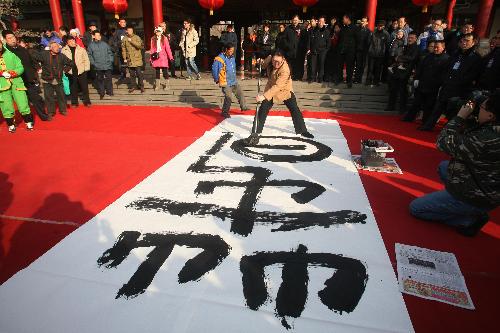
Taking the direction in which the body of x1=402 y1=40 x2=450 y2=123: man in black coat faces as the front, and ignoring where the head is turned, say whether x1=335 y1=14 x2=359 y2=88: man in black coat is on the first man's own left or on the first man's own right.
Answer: on the first man's own right

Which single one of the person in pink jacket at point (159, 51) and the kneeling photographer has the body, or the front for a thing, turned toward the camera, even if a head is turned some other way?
the person in pink jacket

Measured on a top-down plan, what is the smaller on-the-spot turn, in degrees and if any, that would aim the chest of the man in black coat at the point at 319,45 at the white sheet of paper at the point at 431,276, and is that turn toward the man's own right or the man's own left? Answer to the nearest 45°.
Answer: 0° — they already face it

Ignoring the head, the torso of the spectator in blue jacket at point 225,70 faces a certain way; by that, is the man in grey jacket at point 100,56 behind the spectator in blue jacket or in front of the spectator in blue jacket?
behind

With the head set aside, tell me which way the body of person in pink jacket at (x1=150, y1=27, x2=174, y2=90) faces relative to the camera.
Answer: toward the camera

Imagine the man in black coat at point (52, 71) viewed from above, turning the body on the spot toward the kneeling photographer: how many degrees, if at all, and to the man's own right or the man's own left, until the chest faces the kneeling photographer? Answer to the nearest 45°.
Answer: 0° — they already face them

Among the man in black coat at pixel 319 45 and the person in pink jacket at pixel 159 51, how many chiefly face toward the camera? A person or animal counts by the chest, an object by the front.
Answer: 2

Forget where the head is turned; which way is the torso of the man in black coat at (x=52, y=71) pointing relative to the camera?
toward the camera

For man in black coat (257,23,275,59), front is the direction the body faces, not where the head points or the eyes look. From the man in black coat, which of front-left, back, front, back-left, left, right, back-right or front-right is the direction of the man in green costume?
front-right

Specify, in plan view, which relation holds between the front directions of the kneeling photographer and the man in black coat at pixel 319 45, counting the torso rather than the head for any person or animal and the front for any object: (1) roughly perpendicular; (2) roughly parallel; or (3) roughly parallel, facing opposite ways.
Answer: roughly perpendicular

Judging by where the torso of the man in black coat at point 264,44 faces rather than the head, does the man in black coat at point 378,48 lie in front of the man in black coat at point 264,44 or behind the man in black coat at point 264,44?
in front

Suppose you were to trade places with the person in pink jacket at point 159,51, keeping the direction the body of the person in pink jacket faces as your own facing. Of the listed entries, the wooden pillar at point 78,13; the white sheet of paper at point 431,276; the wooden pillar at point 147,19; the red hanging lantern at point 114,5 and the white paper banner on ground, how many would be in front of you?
2

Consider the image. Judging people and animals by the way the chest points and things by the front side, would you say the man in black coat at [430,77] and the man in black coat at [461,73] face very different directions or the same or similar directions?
same or similar directions

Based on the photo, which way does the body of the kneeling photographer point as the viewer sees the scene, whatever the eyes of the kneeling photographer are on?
to the viewer's left

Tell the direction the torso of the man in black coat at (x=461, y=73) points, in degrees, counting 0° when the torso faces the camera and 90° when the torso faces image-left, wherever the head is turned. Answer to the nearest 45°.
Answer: approximately 45°

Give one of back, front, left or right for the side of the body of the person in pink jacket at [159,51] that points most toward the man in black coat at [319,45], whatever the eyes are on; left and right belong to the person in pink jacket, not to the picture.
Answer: left

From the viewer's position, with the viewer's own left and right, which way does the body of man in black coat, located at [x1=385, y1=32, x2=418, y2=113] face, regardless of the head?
facing the viewer and to the left of the viewer

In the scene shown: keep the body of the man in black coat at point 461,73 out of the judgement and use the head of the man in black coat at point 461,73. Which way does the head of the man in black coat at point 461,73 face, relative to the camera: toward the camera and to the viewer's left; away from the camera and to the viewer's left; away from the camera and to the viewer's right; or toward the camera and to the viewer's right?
toward the camera and to the viewer's left

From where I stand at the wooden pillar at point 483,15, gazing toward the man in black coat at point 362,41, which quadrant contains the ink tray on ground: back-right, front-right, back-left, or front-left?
front-left

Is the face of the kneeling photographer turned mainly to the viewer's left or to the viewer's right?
to the viewer's left

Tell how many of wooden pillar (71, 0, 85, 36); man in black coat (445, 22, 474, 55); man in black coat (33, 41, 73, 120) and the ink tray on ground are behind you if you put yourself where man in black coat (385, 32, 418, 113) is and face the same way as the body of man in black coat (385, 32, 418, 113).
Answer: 1
